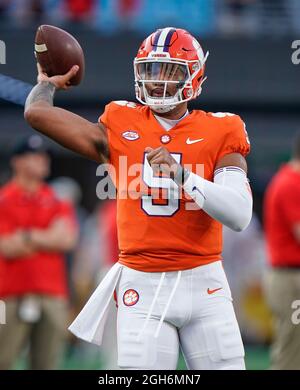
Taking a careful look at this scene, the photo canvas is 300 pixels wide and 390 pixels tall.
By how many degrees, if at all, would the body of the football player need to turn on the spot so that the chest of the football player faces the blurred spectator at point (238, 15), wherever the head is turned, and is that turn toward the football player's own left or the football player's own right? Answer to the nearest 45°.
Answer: approximately 180°

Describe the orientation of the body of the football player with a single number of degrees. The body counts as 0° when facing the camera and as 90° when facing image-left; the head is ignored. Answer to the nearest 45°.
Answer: approximately 0°

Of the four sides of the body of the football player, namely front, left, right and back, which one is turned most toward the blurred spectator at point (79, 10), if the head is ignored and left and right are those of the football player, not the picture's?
back
